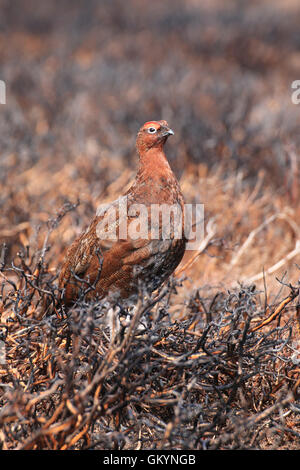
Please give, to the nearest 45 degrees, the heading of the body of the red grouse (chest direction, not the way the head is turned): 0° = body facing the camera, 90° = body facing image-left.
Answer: approximately 270°
